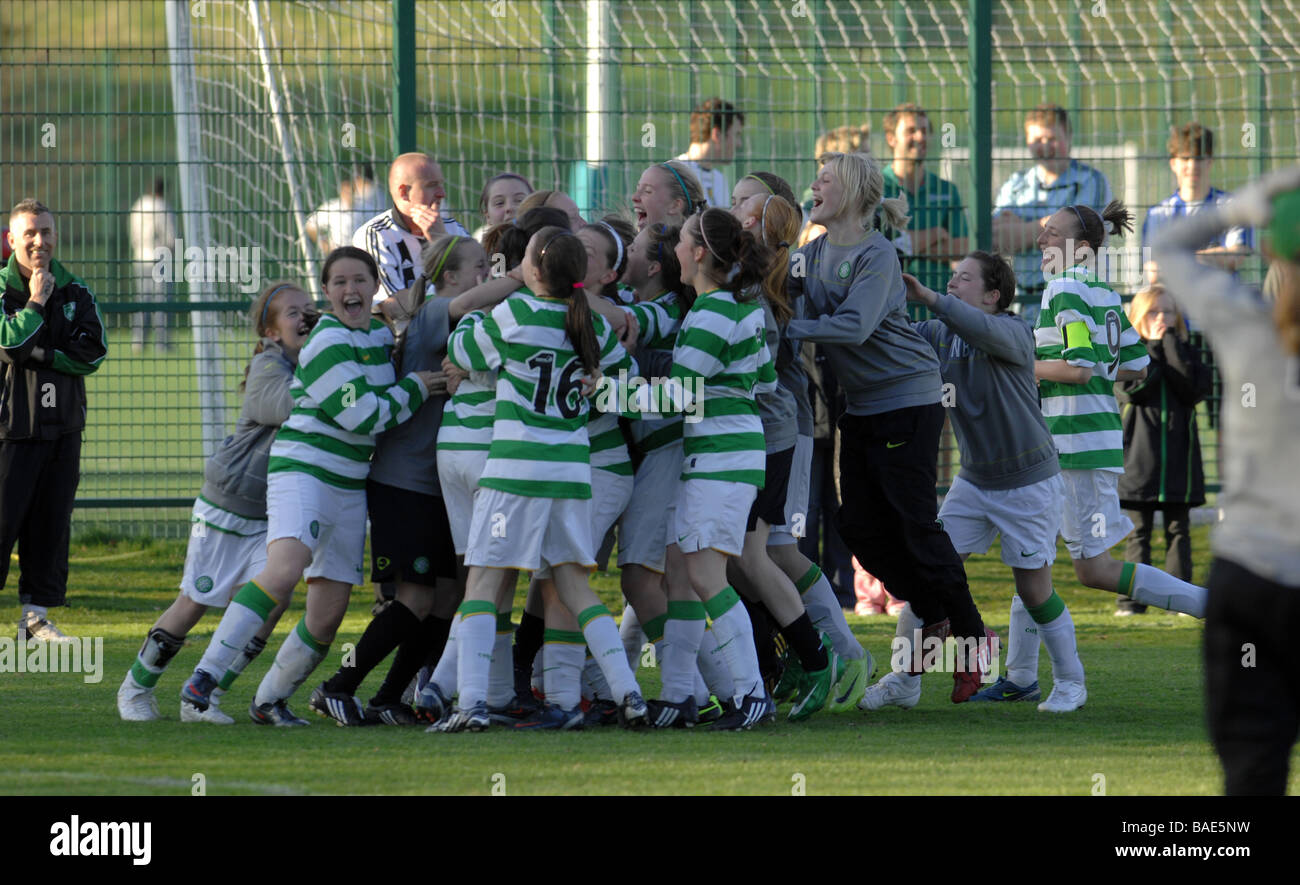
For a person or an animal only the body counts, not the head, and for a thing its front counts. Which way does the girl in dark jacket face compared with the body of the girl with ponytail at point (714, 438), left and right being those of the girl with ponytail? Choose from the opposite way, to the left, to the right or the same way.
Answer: to the left

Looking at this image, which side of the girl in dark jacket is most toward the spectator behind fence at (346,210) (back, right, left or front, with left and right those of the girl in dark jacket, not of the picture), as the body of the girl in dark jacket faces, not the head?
right

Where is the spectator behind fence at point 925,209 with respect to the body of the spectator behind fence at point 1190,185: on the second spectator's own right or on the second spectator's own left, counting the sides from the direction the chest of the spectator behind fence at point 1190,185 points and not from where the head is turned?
on the second spectator's own right

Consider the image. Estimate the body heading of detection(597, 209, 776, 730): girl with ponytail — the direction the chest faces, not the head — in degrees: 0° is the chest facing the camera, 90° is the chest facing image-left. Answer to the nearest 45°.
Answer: approximately 90°

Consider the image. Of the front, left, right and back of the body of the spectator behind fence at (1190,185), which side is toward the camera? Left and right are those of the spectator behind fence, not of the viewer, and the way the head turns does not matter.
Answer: front

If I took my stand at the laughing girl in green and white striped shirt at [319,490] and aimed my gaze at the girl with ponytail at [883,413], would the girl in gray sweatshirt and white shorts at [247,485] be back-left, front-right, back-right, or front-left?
back-left

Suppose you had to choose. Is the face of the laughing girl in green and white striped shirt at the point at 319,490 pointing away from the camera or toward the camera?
toward the camera

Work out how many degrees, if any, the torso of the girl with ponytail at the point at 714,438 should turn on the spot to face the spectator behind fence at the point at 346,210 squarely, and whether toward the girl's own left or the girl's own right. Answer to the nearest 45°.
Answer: approximately 45° to the girl's own right

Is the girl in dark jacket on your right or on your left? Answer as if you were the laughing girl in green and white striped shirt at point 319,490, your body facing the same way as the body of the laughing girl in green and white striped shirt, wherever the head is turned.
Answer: on your left

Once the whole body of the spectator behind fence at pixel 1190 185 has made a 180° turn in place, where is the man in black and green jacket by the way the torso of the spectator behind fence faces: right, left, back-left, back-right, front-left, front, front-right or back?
back-left

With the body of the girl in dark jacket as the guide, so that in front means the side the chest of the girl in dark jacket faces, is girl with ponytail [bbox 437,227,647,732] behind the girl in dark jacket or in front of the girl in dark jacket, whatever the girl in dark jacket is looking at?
in front

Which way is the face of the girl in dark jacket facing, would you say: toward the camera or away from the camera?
toward the camera

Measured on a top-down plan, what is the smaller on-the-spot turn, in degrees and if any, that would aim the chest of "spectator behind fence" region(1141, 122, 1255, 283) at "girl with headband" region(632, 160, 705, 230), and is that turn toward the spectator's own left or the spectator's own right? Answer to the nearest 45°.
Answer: approximately 45° to the spectator's own right
